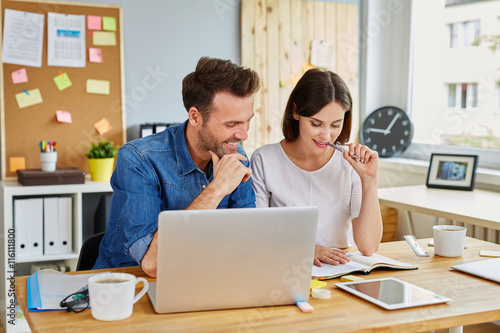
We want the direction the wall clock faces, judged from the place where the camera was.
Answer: facing the viewer

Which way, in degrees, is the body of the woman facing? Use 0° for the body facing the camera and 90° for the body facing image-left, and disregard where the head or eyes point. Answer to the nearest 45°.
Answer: approximately 0°

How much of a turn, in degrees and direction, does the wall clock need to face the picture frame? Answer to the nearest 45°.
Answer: approximately 45° to its left

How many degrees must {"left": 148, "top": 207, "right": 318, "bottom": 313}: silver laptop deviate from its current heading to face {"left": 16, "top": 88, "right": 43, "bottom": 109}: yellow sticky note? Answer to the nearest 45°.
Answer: approximately 45° to its left

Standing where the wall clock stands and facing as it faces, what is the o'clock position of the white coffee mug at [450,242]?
The white coffee mug is roughly at 12 o'clock from the wall clock.

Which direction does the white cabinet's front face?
toward the camera

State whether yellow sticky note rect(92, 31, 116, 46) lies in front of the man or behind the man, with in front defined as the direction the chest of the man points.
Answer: behind

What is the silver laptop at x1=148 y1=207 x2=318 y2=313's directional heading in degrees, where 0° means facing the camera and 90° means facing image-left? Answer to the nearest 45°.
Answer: approximately 180°

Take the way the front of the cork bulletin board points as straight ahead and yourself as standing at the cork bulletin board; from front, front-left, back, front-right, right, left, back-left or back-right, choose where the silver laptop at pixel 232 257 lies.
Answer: front

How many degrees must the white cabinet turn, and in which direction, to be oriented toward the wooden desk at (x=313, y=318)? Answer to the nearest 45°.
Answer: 0° — it already faces it

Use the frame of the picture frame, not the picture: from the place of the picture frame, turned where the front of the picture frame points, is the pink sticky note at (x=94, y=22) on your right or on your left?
on your right

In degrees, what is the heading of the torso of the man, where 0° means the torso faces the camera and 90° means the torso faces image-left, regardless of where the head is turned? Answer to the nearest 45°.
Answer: approximately 315°

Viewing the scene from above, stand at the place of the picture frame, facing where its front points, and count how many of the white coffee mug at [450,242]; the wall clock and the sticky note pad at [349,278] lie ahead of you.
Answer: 2

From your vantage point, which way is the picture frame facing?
toward the camera

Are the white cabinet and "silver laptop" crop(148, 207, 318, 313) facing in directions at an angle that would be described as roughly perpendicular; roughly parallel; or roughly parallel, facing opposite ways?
roughly parallel, facing opposite ways
